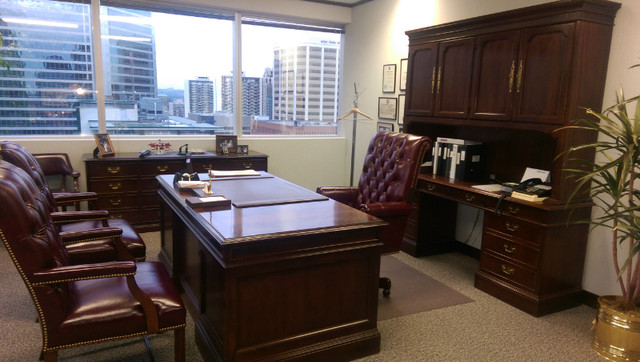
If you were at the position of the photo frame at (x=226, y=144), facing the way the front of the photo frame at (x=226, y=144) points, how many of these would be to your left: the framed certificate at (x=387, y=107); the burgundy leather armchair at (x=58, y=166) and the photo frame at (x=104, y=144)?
1

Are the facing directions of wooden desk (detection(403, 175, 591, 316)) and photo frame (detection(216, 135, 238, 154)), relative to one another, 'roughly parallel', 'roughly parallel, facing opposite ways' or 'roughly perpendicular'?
roughly perpendicular

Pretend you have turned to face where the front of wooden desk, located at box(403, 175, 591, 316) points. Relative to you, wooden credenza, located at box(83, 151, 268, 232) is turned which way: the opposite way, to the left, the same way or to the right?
to the left

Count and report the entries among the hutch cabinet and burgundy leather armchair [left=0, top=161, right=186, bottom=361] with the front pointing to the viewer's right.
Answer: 1

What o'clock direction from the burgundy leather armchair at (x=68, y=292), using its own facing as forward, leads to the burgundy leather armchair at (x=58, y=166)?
the burgundy leather armchair at (x=58, y=166) is roughly at 9 o'clock from the burgundy leather armchair at (x=68, y=292).

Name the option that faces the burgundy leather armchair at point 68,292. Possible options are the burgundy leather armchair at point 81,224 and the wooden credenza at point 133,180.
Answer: the wooden credenza

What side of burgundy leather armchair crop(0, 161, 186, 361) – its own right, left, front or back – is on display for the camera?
right

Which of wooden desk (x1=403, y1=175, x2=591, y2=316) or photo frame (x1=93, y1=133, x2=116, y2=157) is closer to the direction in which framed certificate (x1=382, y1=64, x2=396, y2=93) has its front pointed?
the photo frame

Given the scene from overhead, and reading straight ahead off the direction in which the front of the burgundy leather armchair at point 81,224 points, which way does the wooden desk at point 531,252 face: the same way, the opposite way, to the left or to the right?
the opposite way

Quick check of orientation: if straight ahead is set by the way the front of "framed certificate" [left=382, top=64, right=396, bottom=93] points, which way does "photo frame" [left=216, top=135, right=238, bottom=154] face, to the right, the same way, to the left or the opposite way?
to the left

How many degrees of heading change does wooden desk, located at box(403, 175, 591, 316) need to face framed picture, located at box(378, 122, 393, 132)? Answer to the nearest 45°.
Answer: approximately 90° to its right

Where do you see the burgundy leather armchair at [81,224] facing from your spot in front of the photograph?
facing to the right of the viewer
